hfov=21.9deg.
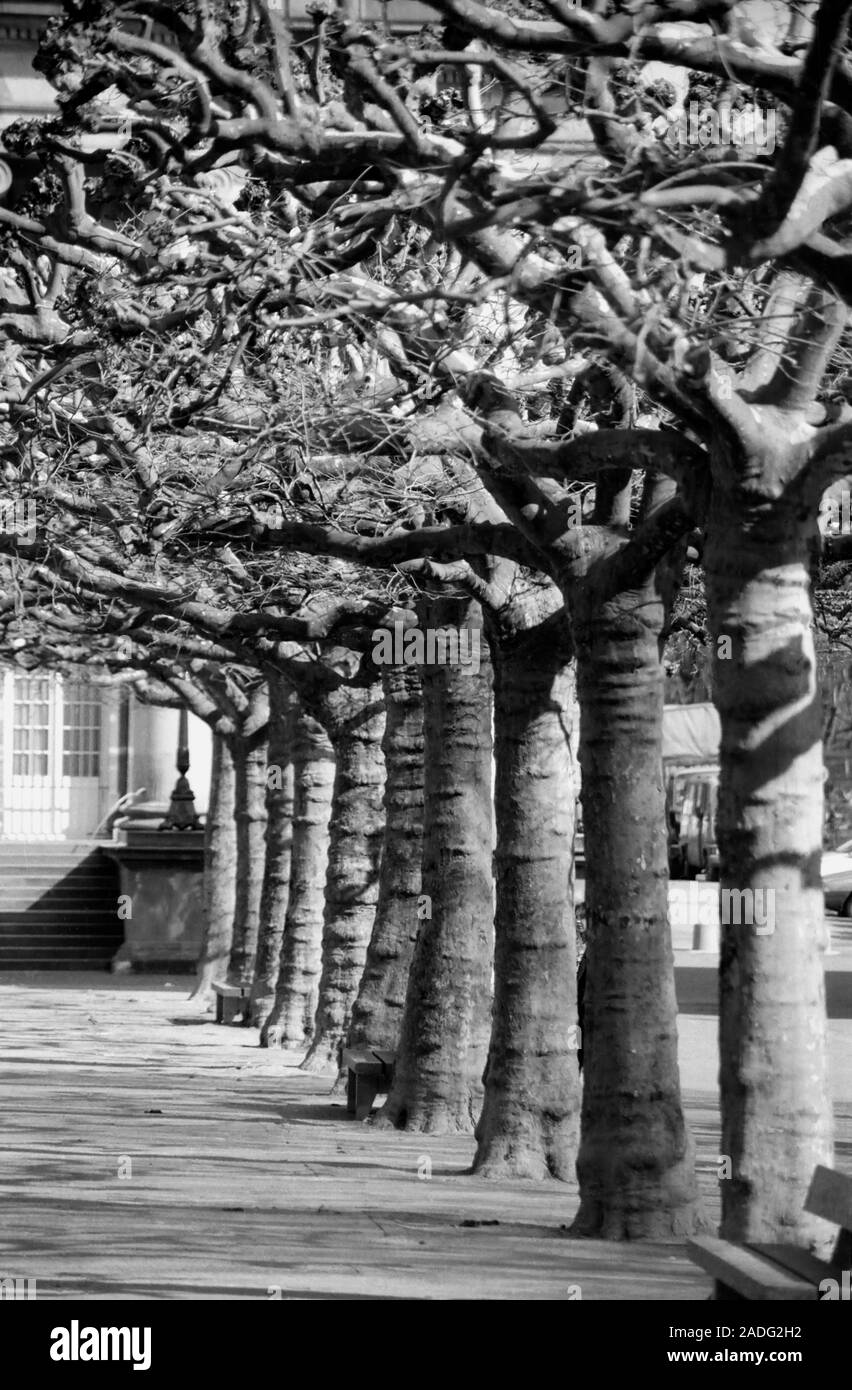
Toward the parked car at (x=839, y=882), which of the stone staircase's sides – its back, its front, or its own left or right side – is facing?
left

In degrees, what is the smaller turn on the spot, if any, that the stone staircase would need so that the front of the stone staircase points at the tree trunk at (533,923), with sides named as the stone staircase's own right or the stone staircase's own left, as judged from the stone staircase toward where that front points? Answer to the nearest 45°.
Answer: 0° — it already faces it

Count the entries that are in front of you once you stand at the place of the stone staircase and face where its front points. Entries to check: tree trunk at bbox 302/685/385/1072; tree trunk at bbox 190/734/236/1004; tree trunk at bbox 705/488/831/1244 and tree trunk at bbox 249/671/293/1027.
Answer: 4

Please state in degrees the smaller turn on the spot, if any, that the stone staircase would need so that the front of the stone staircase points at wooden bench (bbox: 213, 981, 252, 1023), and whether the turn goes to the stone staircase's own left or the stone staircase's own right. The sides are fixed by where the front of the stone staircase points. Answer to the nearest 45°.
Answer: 0° — it already faces it

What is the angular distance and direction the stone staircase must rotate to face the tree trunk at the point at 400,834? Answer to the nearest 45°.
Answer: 0° — it already faces it
